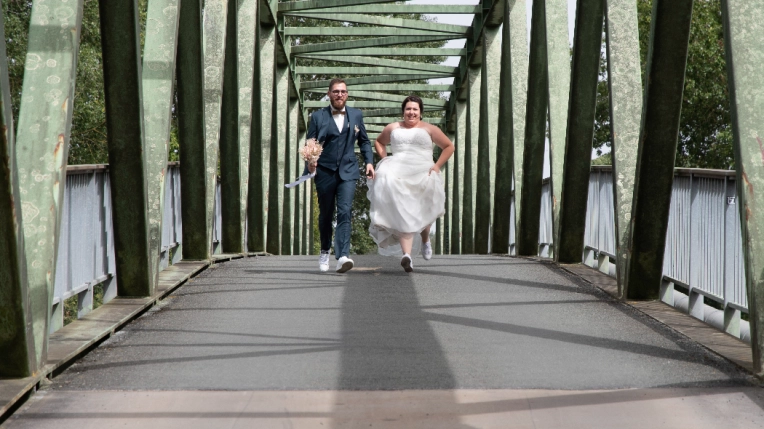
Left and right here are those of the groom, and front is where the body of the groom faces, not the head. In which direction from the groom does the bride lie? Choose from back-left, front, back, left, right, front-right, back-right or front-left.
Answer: back-left

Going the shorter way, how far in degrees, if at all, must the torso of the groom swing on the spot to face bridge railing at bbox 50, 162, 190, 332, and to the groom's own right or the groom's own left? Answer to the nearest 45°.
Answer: approximately 45° to the groom's own right

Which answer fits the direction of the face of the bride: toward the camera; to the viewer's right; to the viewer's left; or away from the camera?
toward the camera

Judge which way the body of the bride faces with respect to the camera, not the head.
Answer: toward the camera

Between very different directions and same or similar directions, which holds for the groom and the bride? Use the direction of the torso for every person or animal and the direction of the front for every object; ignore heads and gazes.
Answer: same or similar directions

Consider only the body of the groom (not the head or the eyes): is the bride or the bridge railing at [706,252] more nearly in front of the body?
the bridge railing

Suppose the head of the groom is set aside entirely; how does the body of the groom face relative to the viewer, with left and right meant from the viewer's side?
facing the viewer

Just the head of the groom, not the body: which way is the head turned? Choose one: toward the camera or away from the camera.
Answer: toward the camera

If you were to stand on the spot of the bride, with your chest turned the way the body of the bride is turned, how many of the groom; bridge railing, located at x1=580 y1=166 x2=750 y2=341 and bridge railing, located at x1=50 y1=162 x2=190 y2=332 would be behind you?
0

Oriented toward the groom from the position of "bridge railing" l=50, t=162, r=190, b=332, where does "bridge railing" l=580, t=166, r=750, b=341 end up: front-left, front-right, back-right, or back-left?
front-right

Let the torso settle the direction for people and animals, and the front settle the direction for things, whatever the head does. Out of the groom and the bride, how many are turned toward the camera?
2
